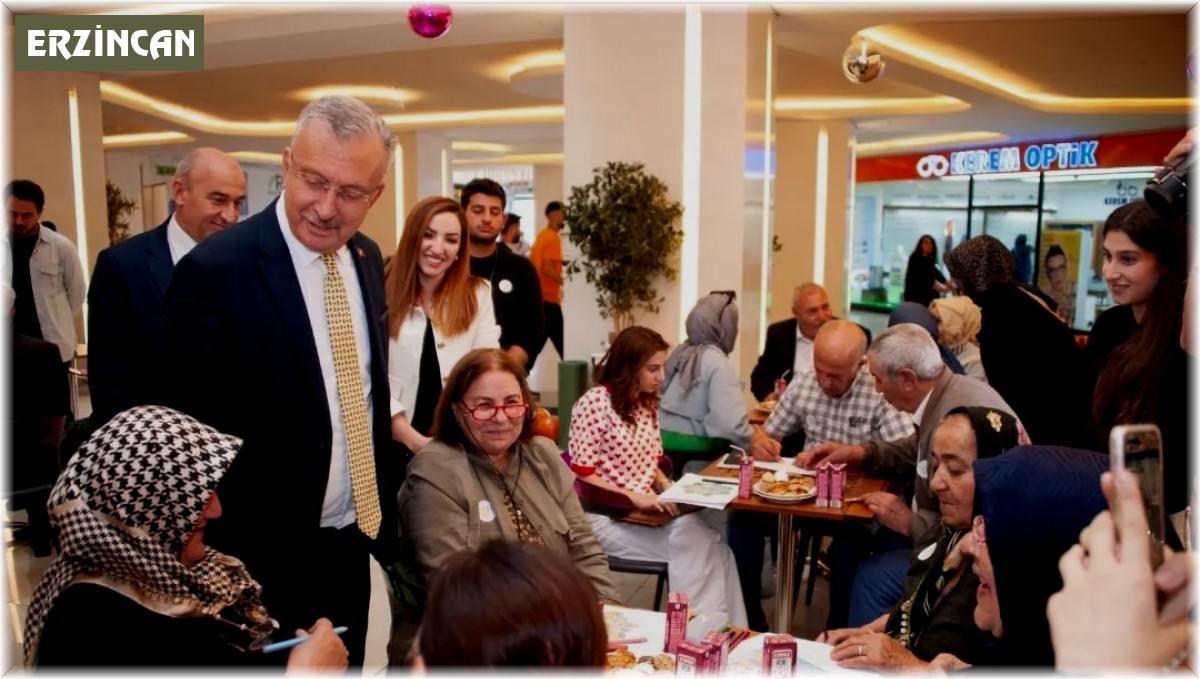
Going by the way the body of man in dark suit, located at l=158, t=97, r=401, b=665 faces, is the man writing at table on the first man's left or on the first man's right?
on the first man's left

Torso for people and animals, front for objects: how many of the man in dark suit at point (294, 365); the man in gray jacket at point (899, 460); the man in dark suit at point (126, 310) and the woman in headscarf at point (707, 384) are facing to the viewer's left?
1

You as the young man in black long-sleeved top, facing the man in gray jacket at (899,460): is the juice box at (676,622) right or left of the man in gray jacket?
right

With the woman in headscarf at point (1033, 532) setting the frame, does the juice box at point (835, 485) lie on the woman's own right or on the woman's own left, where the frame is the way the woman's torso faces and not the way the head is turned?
on the woman's own right

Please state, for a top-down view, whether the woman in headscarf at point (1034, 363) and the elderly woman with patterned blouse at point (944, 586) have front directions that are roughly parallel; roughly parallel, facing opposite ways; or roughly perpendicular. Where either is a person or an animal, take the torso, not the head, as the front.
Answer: roughly perpendicular

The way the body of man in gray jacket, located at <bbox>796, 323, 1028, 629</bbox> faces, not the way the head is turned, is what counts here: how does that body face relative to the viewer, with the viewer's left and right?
facing to the left of the viewer

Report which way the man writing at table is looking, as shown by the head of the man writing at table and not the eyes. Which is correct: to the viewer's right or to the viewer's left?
to the viewer's left

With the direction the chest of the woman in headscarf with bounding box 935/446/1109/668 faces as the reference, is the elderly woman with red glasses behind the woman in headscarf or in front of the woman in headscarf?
in front

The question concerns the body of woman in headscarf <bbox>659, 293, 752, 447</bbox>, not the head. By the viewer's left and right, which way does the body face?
facing away from the viewer and to the right of the viewer

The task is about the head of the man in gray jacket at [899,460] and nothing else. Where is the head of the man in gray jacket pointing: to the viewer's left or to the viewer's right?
to the viewer's left

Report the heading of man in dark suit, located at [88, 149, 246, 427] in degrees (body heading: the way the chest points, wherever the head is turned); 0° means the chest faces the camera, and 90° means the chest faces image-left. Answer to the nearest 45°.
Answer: approximately 315°

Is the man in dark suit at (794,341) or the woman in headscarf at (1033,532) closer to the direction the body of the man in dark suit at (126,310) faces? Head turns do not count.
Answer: the woman in headscarf

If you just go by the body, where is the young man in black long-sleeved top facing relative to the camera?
toward the camera

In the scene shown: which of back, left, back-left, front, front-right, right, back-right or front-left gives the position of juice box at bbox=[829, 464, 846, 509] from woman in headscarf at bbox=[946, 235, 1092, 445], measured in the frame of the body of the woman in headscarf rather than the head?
left

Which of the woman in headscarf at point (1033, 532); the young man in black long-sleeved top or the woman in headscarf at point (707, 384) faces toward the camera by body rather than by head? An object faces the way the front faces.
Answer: the young man in black long-sleeved top

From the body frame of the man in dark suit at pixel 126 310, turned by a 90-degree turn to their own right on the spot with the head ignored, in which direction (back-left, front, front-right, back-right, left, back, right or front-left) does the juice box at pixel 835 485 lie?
back-left

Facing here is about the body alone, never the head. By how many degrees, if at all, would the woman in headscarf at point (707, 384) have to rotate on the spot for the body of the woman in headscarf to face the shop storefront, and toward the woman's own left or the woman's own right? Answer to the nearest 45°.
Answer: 0° — they already face it

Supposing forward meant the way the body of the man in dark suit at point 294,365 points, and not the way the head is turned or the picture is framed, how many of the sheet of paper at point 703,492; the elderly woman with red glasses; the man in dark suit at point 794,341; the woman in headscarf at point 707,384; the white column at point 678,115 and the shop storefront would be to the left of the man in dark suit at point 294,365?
6

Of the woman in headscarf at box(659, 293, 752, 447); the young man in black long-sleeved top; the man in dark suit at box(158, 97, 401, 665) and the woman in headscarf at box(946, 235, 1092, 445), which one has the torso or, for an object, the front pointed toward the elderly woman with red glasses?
the young man in black long-sleeved top
